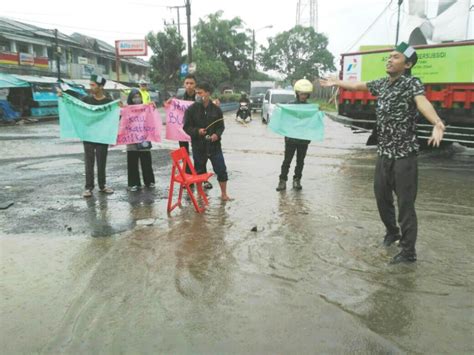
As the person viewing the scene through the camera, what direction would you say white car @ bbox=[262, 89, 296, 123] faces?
facing the viewer and to the left of the viewer

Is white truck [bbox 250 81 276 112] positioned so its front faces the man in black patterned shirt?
yes

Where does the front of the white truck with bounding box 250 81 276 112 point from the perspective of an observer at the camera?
facing the viewer

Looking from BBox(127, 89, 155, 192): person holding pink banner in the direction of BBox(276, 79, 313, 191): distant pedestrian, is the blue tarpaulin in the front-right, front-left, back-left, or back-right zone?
back-left

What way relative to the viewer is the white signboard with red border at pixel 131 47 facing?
toward the camera

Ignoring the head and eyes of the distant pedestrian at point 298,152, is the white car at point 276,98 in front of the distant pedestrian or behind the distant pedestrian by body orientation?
behind

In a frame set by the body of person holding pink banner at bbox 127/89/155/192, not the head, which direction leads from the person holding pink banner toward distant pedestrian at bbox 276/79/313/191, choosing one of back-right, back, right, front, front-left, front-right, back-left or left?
left

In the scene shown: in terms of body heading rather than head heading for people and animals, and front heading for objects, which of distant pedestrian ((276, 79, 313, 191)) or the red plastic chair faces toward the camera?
the distant pedestrian

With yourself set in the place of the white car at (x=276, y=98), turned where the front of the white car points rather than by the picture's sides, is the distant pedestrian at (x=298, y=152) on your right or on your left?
on your left

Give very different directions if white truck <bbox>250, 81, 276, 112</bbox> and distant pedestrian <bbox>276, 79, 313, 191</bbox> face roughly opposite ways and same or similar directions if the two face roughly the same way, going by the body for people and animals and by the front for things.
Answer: same or similar directions

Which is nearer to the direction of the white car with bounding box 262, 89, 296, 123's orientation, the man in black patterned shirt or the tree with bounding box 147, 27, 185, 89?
the man in black patterned shirt

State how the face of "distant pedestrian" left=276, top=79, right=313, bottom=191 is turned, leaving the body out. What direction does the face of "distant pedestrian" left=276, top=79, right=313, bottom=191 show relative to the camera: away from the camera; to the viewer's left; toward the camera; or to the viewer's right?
toward the camera

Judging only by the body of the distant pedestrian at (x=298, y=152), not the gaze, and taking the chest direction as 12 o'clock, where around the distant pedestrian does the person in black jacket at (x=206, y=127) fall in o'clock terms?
The person in black jacket is roughly at 2 o'clock from the distant pedestrian.

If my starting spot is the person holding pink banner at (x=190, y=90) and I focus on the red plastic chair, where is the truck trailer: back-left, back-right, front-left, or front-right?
back-left

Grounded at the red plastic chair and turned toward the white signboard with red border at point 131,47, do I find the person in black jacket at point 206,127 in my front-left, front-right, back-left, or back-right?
front-right

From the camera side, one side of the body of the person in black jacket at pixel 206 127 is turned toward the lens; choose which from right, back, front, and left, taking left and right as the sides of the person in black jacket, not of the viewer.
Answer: front

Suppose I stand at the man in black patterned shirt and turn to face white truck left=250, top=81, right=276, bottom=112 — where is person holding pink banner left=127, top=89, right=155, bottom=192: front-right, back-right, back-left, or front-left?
front-left

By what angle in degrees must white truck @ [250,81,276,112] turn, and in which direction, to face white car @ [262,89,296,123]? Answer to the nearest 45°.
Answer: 0° — it already faces it
